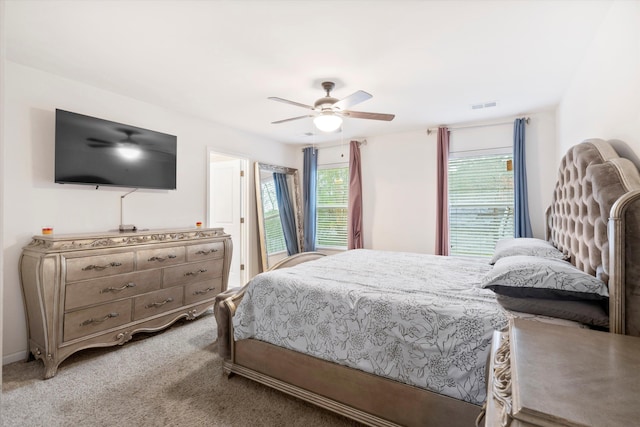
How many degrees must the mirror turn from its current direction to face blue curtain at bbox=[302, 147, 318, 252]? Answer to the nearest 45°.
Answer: approximately 45° to its left

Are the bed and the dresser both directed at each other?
yes

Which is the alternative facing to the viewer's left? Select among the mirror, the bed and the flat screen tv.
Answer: the bed

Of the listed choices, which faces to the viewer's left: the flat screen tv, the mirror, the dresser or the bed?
the bed

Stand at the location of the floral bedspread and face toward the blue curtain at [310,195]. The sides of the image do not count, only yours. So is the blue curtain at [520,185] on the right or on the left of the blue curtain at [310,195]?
right

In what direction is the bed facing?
to the viewer's left

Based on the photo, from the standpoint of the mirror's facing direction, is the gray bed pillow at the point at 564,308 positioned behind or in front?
in front

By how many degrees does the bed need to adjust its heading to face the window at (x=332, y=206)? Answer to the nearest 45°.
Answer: approximately 45° to its right

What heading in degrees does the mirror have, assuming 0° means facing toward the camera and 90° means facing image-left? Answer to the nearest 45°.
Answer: approximately 315°

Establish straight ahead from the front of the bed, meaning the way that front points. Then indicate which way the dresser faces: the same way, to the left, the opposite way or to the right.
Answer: the opposite way

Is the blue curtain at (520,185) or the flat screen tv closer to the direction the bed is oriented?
the flat screen tv

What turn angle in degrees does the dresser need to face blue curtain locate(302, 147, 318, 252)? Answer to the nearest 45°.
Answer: approximately 90° to its left

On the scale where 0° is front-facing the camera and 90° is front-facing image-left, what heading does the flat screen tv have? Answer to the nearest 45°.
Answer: approximately 315°
